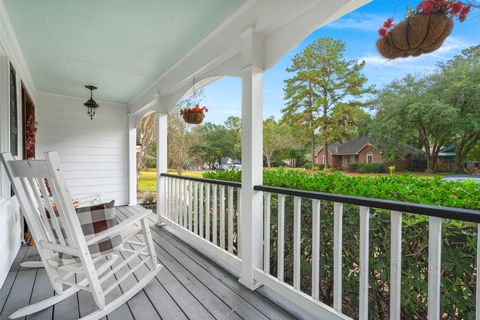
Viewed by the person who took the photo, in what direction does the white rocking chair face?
facing away from the viewer and to the right of the viewer

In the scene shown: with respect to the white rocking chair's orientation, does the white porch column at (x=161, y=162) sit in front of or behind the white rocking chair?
in front

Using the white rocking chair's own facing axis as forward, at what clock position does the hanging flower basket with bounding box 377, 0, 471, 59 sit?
The hanging flower basket is roughly at 3 o'clock from the white rocking chair.

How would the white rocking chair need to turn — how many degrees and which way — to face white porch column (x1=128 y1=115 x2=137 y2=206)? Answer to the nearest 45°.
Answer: approximately 45° to its left
